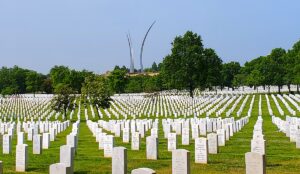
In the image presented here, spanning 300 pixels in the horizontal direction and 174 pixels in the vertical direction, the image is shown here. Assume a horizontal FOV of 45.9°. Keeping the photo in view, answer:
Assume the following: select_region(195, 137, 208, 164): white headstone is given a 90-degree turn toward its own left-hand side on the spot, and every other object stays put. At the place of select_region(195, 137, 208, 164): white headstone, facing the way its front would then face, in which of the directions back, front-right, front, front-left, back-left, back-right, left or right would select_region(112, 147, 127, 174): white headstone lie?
back-right

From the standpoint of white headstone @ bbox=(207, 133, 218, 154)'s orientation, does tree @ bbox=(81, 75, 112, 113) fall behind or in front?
behind

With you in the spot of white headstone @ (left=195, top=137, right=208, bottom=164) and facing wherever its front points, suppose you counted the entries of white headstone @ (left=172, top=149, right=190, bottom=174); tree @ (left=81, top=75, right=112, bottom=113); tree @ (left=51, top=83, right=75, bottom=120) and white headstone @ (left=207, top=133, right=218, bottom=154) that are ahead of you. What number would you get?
1

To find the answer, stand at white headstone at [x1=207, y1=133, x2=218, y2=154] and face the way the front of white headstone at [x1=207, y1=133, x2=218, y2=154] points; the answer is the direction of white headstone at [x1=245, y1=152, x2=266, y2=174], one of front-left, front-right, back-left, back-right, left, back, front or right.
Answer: front

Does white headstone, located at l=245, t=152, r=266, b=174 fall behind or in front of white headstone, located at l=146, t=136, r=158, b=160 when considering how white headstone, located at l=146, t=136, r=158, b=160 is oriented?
in front

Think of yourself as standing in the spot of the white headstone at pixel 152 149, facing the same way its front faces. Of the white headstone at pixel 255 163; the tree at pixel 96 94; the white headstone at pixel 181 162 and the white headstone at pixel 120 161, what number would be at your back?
1

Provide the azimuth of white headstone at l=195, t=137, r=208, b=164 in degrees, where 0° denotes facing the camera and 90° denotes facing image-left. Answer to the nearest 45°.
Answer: approximately 0°

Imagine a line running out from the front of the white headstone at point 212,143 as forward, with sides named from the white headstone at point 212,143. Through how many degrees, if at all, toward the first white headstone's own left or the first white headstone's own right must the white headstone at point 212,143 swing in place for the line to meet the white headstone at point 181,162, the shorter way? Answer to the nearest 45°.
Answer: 0° — it already faces it

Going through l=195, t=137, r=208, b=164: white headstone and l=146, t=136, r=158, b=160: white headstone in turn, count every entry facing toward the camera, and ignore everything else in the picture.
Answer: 2

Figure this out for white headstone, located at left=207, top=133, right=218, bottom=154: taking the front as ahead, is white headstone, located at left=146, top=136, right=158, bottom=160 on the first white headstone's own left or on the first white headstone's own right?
on the first white headstone's own right

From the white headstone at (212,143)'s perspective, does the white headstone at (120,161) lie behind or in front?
in front

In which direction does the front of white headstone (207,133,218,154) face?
toward the camera
